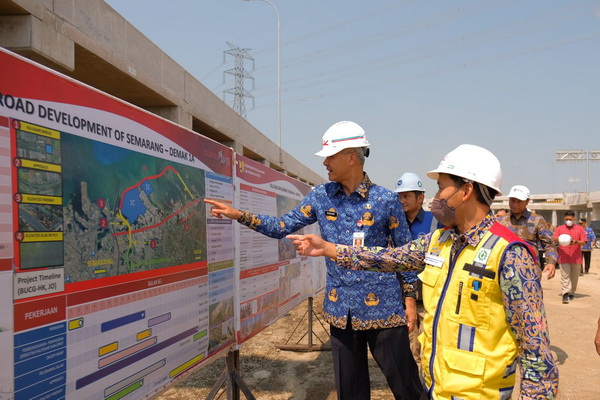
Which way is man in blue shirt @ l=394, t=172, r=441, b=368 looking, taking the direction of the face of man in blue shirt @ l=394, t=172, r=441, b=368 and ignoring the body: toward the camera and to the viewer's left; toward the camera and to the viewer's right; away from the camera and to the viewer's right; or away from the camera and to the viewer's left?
toward the camera and to the viewer's left

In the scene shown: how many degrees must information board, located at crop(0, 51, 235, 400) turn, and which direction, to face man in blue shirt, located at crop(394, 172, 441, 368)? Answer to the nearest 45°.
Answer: approximately 90° to its left

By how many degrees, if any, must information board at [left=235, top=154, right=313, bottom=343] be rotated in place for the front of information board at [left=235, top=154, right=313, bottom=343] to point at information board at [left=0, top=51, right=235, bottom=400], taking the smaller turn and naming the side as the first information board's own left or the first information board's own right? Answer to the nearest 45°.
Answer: approximately 45° to the first information board's own right

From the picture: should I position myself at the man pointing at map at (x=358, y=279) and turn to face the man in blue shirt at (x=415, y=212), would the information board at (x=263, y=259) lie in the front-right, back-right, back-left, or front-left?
front-left

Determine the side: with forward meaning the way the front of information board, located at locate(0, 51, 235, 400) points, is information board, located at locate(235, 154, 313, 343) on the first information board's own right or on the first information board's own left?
on the first information board's own left

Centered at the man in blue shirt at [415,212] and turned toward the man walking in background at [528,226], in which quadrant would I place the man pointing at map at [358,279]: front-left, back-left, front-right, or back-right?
back-right

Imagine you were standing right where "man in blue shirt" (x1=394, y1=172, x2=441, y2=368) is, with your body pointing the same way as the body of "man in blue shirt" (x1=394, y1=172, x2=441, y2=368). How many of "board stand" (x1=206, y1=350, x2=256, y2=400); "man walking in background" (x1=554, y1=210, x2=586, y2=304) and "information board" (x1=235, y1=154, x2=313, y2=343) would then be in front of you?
2

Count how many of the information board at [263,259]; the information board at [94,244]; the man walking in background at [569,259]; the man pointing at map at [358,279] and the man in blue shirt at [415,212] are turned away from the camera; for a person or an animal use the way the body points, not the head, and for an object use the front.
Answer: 0

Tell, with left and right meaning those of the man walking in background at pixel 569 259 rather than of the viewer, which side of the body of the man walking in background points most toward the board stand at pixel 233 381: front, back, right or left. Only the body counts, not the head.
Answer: front

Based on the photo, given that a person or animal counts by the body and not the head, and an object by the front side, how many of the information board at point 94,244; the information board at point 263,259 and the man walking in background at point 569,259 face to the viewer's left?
0

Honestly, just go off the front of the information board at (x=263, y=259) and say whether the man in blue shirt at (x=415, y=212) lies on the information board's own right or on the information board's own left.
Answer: on the information board's own left

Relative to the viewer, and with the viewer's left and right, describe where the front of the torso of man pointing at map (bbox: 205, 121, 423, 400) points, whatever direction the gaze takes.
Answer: facing the viewer and to the left of the viewer

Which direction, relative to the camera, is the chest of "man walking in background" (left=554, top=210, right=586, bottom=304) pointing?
toward the camera

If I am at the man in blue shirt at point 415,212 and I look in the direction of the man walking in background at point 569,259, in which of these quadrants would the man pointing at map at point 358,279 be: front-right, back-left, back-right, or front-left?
back-right

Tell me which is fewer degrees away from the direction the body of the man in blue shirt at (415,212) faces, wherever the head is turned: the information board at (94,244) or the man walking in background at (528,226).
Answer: the information board

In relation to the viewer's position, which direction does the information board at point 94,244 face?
facing the viewer and to the right of the viewer

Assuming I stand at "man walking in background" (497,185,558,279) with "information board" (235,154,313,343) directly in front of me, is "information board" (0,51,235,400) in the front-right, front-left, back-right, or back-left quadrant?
front-left
